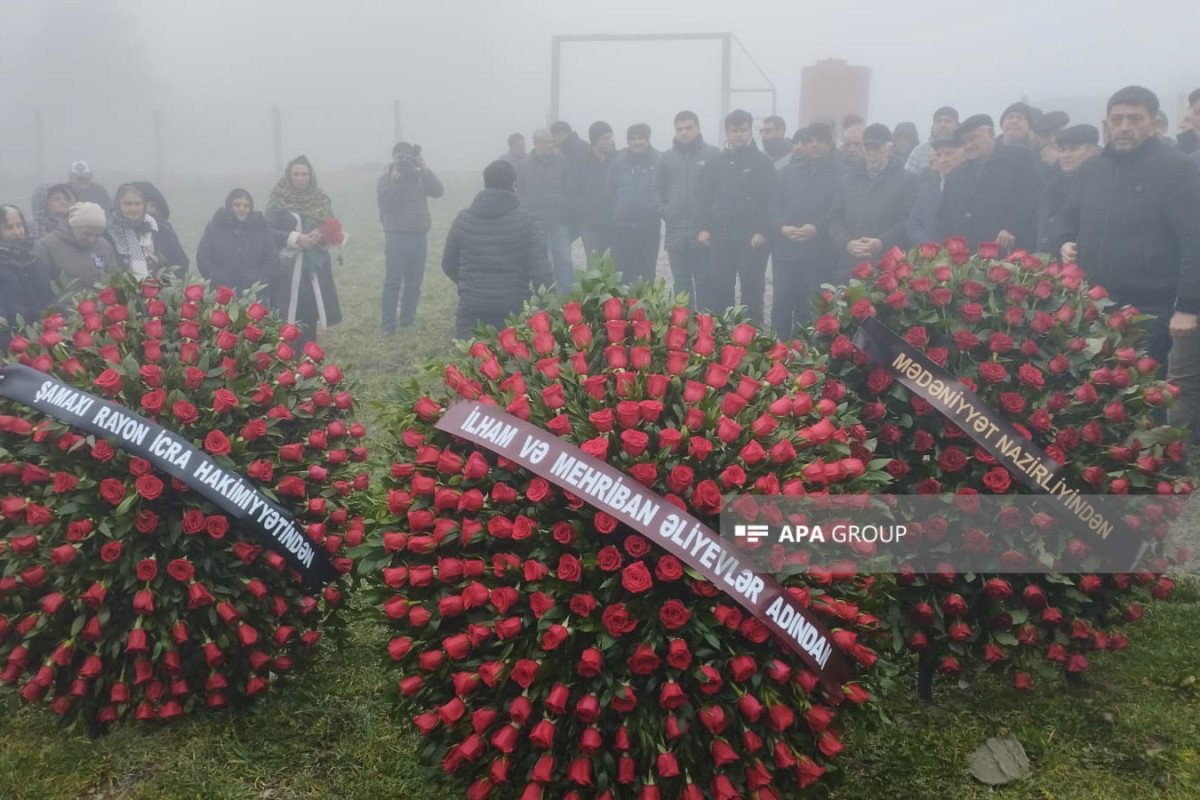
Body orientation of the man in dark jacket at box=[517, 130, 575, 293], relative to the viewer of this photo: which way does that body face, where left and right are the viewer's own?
facing the viewer

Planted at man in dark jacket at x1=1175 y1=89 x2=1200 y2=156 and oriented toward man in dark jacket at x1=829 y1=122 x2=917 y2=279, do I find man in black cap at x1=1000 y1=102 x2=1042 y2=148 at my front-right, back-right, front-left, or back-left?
front-right

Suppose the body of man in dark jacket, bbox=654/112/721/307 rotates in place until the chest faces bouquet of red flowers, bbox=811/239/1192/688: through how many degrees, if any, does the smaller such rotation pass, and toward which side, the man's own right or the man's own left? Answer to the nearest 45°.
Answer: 0° — they already face it

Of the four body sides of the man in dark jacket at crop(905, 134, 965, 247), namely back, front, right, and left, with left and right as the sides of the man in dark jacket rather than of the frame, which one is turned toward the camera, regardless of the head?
front

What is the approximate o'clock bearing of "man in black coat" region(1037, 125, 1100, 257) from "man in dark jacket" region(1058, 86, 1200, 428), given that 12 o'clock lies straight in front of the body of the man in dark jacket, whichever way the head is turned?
The man in black coat is roughly at 4 o'clock from the man in dark jacket.

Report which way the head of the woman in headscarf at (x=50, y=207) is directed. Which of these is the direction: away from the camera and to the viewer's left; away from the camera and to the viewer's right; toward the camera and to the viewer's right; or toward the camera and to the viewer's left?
toward the camera and to the viewer's right

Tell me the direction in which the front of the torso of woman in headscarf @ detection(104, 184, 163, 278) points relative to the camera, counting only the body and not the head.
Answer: toward the camera

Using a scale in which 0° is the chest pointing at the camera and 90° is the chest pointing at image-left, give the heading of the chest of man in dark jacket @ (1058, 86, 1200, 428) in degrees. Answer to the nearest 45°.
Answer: approximately 45°

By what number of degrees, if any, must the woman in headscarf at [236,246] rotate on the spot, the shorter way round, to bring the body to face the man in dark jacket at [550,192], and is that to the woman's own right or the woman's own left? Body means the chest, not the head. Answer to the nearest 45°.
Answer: approximately 135° to the woman's own left

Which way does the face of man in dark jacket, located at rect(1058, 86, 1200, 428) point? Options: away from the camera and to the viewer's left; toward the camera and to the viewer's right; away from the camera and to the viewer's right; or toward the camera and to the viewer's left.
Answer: toward the camera and to the viewer's left

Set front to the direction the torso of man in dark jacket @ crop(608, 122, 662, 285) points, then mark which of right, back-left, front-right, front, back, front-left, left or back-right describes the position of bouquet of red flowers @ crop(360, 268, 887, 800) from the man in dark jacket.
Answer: front

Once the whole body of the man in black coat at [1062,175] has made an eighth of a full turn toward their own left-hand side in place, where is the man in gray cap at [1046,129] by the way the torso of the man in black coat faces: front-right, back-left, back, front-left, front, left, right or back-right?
back

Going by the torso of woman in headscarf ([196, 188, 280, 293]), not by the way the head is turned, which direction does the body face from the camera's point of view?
toward the camera

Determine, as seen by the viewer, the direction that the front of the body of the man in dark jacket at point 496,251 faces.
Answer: away from the camera

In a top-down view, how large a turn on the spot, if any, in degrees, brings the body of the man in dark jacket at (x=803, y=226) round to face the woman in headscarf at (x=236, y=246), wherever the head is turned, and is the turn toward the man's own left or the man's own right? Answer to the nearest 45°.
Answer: approximately 90° to the man's own right

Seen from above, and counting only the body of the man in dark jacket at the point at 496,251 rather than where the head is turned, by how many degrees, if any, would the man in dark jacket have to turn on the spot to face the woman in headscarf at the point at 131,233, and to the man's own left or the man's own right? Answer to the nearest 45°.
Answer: approximately 90° to the man's own left

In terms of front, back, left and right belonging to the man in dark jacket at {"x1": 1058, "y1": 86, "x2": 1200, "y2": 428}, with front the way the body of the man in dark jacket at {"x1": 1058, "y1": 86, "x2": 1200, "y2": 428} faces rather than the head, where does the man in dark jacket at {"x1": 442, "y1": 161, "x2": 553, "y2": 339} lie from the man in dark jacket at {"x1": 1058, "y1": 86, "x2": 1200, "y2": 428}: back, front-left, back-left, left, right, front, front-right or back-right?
front-right
